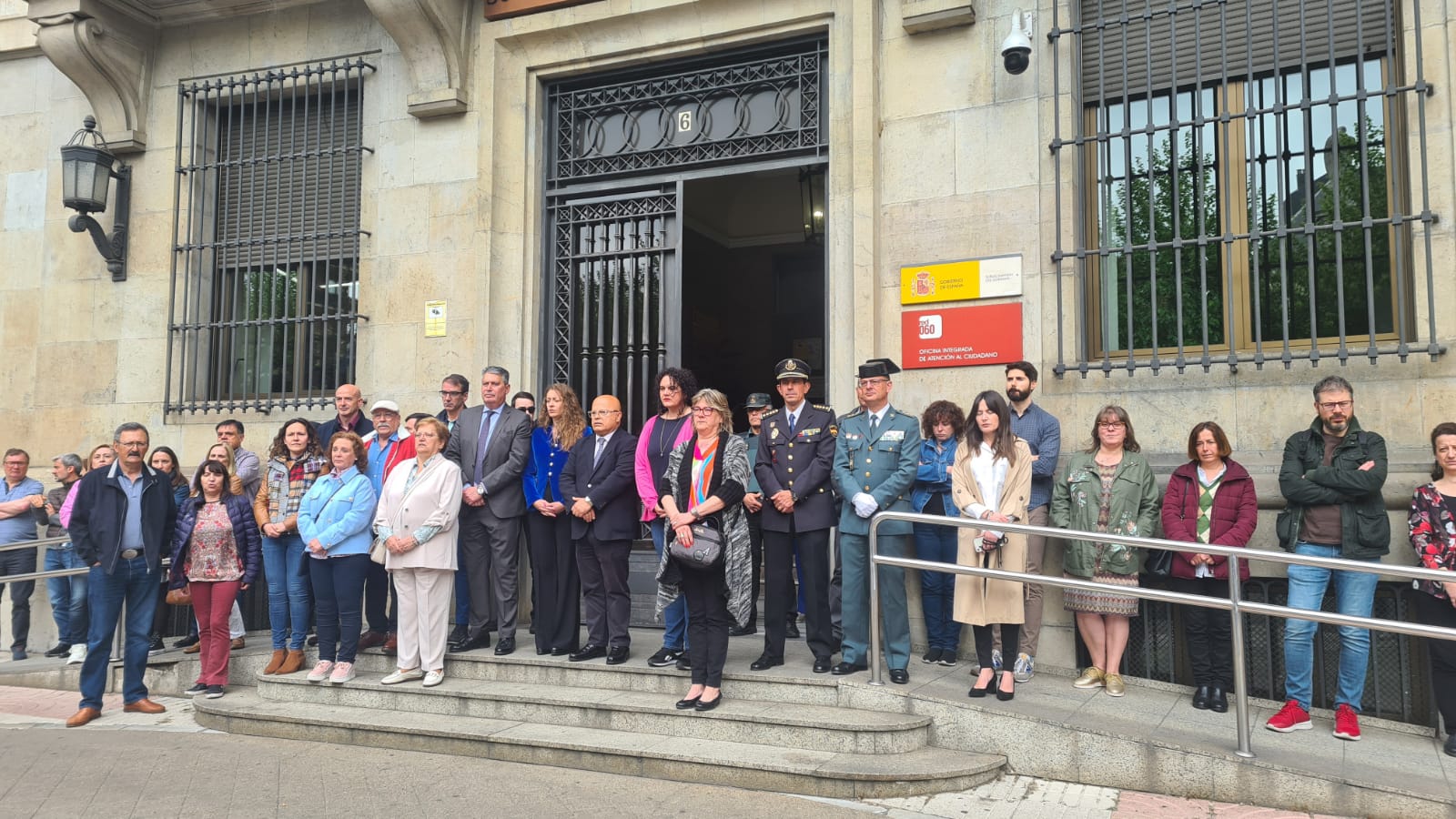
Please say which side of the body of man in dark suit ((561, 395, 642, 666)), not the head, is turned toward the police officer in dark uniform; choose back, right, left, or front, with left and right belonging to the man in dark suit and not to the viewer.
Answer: left

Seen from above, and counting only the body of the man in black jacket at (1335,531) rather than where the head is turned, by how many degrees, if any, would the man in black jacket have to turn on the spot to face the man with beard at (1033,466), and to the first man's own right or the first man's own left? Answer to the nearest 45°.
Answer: approximately 90° to the first man's own right

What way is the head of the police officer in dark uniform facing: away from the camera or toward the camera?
toward the camera

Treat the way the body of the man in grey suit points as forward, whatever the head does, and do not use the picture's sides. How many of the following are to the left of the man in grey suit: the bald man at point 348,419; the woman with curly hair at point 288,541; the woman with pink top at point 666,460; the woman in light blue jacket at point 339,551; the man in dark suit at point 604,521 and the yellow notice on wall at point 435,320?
2

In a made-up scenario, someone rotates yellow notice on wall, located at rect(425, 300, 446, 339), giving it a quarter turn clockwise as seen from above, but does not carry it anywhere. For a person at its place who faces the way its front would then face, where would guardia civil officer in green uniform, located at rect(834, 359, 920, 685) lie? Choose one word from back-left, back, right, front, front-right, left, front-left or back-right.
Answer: back-left

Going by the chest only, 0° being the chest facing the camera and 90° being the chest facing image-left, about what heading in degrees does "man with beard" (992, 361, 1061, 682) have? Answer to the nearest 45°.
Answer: approximately 45°

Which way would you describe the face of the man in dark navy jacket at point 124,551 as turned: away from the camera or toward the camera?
toward the camera

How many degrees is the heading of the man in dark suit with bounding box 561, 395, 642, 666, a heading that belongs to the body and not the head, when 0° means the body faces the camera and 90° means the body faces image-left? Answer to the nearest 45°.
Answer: approximately 45°

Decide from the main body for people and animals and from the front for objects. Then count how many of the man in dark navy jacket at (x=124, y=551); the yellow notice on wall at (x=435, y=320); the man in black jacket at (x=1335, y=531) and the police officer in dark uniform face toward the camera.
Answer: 4

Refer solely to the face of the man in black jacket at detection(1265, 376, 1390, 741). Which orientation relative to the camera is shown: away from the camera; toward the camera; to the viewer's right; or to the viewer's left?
toward the camera

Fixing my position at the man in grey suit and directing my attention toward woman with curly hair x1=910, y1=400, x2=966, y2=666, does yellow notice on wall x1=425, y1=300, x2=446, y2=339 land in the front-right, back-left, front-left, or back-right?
back-left

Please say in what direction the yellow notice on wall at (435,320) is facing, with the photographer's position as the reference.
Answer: facing the viewer

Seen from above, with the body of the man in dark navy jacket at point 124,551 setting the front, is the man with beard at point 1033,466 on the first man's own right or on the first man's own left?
on the first man's own left

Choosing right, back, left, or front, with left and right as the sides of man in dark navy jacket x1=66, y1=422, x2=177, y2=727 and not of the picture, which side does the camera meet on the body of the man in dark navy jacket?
front

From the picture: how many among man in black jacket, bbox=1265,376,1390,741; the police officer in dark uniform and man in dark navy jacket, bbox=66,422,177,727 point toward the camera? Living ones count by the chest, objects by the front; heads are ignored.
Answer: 3

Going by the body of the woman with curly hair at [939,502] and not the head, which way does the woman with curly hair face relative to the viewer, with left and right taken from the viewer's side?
facing the viewer and to the left of the viewer

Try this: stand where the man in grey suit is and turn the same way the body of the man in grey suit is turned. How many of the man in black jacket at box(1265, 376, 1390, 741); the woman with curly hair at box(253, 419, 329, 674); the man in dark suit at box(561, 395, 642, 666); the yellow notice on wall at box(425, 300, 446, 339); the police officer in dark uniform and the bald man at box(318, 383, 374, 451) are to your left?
3

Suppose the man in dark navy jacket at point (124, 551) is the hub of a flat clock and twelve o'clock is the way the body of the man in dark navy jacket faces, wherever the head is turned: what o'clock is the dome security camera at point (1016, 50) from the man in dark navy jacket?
The dome security camera is roughly at 10 o'clock from the man in dark navy jacket.

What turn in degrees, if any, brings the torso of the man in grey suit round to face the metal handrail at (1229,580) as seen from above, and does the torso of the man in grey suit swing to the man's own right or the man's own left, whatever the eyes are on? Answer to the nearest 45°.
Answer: approximately 90° to the man's own left
